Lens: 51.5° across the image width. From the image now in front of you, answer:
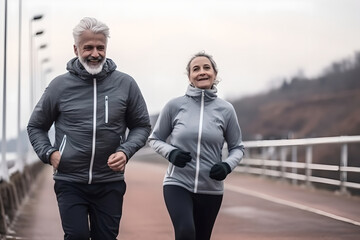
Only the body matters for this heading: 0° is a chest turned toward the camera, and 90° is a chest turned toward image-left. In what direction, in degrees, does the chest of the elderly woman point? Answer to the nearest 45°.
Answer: approximately 0°

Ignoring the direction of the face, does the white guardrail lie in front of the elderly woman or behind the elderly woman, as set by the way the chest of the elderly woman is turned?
behind
